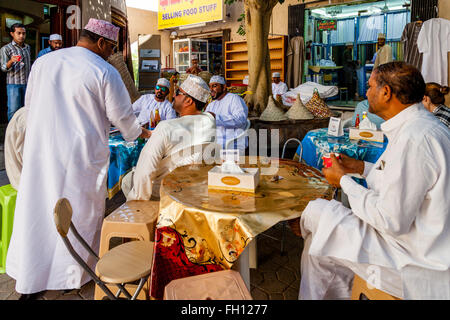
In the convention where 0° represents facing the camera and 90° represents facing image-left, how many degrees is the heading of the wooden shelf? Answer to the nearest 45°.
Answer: approximately 0°

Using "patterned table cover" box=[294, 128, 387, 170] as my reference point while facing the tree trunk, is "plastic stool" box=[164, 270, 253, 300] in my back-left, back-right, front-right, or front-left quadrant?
back-left

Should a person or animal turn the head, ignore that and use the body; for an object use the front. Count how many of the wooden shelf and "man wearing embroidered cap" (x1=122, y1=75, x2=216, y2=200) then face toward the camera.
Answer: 1

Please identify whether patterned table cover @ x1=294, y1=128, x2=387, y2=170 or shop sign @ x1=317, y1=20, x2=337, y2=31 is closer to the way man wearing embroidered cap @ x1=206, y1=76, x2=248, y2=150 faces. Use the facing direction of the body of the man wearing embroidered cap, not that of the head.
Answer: the patterned table cover

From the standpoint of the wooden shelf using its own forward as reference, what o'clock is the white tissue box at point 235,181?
The white tissue box is roughly at 12 o'clock from the wooden shelf.

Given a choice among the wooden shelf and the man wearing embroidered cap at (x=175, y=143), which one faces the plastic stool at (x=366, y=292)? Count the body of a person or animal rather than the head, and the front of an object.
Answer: the wooden shelf
